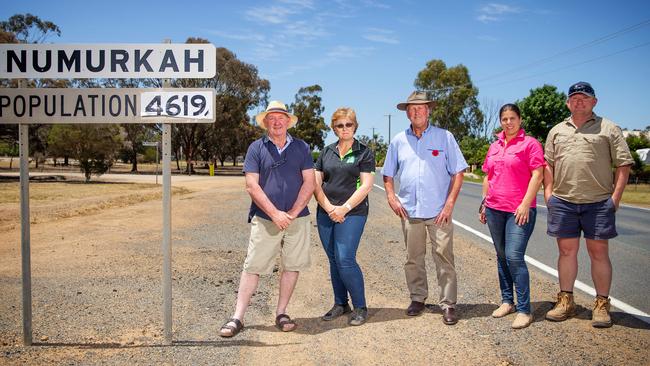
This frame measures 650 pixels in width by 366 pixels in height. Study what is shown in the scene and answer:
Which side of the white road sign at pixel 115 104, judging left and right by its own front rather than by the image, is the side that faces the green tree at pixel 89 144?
back

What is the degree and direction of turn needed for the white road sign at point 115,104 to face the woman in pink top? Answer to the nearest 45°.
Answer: approximately 90° to its left

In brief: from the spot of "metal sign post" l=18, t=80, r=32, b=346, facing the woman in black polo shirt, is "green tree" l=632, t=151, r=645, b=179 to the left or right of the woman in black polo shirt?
left

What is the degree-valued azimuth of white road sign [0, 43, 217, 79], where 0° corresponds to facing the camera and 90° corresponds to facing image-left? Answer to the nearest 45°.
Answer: approximately 0°

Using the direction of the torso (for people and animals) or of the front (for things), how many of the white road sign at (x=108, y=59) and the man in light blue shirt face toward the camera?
2

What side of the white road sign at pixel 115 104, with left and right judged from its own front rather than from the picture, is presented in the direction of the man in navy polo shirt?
left

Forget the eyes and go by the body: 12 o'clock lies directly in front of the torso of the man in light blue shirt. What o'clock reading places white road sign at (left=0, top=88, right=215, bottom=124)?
The white road sign is roughly at 2 o'clock from the man in light blue shirt.

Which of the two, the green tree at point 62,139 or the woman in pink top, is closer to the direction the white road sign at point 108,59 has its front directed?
the woman in pink top
